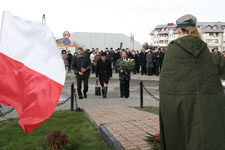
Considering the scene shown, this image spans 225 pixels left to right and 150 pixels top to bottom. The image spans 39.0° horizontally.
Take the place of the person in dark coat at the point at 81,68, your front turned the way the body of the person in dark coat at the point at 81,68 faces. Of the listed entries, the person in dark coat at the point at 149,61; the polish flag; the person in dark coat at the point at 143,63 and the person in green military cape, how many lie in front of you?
2

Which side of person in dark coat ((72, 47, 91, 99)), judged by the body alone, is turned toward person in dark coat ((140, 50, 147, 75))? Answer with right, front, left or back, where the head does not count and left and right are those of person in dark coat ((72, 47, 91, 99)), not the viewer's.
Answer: back

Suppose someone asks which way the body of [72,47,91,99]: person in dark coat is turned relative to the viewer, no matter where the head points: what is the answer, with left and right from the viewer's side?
facing the viewer

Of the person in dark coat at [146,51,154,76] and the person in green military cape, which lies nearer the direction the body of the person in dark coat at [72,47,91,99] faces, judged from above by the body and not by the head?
the person in green military cape

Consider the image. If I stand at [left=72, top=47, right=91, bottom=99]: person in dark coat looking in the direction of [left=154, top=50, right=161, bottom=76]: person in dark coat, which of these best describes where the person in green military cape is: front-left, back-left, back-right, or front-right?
back-right

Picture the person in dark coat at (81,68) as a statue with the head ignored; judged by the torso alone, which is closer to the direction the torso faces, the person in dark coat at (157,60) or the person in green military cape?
the person in green military cape

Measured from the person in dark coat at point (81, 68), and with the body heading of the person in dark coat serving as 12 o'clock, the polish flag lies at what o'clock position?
The polish flag is roughly at 12 o'clock from the person in dark coat.

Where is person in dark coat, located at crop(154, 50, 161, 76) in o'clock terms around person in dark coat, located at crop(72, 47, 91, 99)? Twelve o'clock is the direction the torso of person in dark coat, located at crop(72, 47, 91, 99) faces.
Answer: person in dark coat, located at crop(154, 50, 161, 76) is roughly at 7 o'clock from person in dark coat, located at crop(72, 47, 91, 99).

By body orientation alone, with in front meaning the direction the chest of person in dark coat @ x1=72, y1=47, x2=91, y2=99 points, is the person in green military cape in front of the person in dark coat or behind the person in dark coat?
in front

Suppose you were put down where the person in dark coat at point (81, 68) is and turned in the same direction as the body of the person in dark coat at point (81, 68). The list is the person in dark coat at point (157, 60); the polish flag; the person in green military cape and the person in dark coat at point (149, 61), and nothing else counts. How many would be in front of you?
2

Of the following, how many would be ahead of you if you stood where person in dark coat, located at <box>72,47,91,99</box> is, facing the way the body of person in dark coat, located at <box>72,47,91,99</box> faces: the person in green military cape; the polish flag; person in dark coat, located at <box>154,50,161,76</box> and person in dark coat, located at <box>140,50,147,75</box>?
2

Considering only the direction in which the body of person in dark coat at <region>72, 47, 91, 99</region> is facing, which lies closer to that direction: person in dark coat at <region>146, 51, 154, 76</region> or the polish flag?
the polish flag
